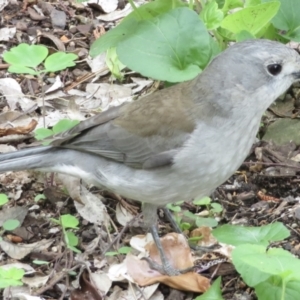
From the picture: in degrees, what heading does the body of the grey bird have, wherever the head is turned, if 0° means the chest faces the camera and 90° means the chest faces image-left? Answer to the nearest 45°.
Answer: approximately 270°

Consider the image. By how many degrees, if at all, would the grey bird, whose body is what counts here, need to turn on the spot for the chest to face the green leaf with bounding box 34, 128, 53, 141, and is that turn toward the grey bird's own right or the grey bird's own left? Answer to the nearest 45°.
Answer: approximately 135° to the grey bird's own left

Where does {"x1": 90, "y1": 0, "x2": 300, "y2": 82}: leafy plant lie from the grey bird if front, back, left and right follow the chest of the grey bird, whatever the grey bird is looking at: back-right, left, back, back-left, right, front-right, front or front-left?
left

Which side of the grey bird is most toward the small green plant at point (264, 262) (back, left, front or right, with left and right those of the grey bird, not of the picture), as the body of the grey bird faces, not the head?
front

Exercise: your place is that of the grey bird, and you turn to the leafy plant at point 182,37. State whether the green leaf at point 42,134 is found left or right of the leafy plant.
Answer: left

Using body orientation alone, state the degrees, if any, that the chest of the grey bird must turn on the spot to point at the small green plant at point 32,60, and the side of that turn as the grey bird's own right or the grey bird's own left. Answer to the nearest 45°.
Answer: approximately 135° to the grey bird's own left

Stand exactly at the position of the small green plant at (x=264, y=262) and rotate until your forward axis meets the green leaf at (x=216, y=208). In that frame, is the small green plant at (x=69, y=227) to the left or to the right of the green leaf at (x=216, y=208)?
left

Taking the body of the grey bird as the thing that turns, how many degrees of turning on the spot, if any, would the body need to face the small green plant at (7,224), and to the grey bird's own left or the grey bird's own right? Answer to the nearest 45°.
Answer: approximately 180°
